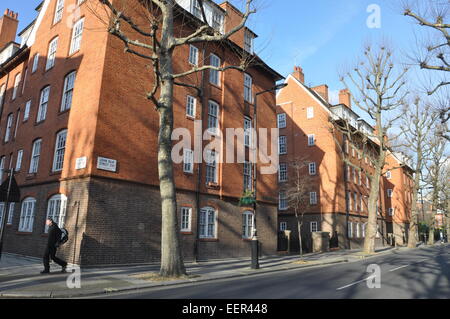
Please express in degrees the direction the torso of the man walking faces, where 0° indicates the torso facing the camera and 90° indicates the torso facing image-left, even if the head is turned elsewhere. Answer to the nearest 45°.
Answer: approximately 90°
